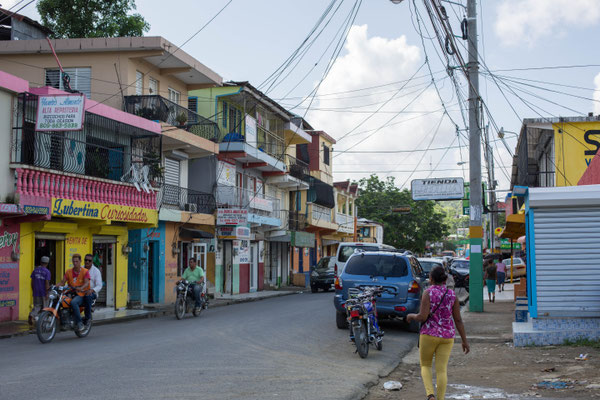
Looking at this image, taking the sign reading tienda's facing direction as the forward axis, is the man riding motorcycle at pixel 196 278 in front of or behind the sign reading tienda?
in front

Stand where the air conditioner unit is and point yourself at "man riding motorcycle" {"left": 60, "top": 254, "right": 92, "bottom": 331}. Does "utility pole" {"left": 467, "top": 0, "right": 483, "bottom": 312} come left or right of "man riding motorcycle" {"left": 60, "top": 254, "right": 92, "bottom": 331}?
left

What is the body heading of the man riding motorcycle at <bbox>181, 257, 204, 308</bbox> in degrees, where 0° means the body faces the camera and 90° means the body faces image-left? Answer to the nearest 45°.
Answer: approximately 45°

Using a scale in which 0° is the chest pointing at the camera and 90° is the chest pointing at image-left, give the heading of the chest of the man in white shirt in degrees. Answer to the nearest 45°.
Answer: approximately 45°

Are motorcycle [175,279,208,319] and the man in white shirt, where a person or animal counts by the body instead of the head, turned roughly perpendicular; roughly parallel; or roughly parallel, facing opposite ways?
roughly parallel

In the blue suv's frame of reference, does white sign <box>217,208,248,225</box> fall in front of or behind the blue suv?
in front

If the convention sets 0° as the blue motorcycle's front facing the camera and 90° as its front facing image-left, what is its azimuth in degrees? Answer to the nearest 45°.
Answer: approximately 225°

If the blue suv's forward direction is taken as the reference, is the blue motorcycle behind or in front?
behind

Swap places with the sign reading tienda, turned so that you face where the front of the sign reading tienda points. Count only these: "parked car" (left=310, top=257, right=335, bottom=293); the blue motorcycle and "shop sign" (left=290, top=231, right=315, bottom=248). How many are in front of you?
1

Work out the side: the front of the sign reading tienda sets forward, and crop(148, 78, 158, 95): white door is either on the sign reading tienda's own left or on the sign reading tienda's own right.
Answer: on the sign reading tienda's own right

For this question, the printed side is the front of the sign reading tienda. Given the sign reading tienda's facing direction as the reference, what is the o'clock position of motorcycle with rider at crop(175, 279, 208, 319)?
The motorcycle with rider is roughly at 1 o'clock from the sign reading tienda.

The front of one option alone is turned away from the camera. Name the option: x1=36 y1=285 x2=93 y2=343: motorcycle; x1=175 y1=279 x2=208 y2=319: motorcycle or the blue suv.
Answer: the blue suv

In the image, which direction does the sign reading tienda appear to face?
toward the camera

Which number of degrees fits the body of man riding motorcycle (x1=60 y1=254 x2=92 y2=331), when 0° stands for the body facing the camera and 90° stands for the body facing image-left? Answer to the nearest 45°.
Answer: approximately 45°

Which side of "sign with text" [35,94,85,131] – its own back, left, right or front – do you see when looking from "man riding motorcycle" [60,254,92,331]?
front

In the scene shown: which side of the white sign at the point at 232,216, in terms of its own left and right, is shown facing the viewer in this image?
front
